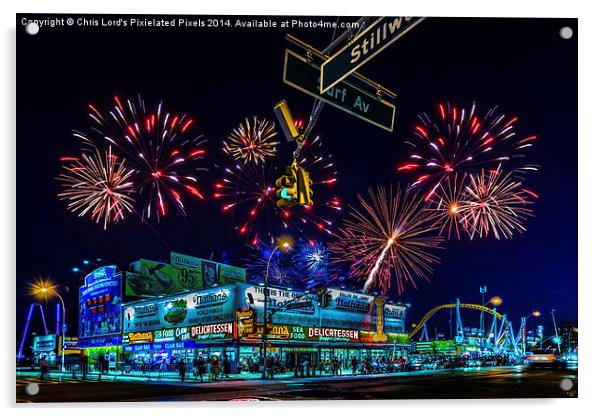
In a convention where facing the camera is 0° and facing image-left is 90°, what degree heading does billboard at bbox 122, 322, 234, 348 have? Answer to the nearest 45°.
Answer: approximately 45°

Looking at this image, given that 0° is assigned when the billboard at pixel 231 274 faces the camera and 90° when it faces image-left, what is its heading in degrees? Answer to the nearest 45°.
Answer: approximately 315°

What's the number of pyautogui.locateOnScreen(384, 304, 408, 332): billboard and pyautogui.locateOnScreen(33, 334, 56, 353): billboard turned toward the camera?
2

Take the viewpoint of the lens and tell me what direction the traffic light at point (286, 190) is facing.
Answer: facing the viewer and to the left of the viewer

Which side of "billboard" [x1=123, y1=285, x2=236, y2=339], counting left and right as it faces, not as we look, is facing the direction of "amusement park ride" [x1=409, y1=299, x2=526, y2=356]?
left

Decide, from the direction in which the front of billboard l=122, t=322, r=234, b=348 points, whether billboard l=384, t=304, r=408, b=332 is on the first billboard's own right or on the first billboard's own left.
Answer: on the first billboard's own left

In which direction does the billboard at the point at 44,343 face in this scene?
toward the camera

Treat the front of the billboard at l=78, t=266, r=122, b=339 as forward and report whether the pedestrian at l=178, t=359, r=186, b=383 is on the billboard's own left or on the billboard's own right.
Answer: on the billboard's own left

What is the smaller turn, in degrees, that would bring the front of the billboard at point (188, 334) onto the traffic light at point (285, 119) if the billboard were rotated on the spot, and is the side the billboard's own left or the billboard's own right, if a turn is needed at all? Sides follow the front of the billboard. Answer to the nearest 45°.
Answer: approximately 45° to the billboard's own left
